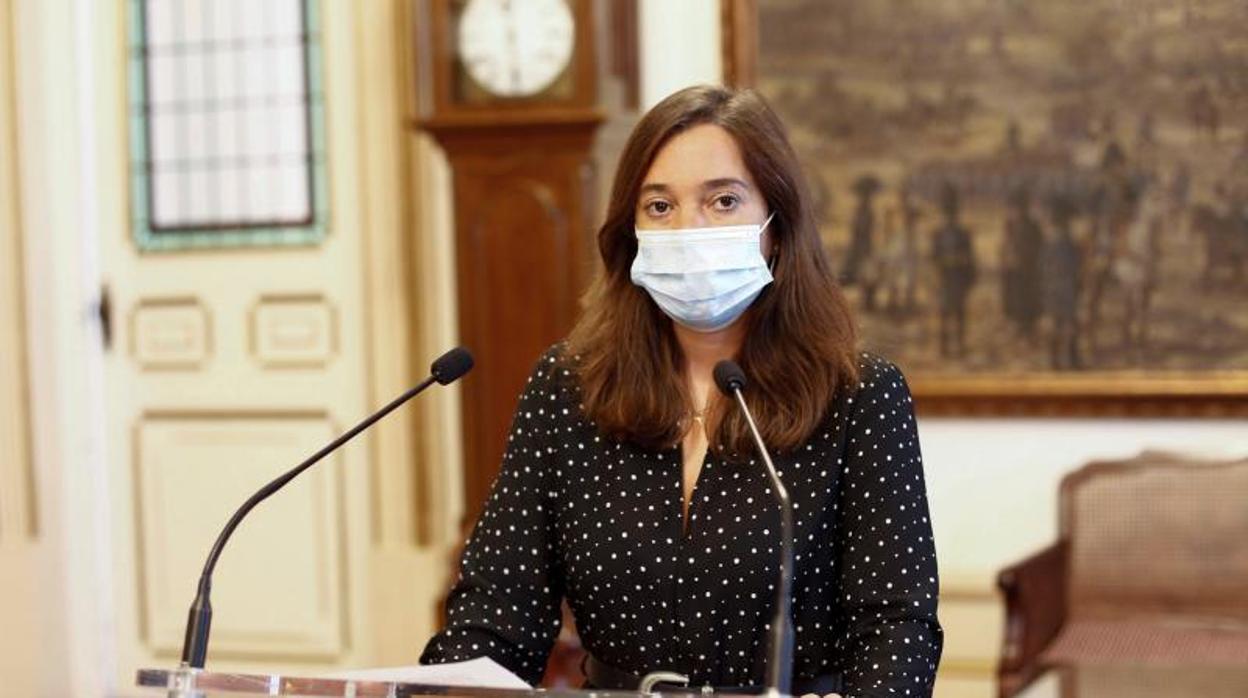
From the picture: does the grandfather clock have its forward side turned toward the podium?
yes

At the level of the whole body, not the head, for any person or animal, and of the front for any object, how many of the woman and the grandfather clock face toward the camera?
2

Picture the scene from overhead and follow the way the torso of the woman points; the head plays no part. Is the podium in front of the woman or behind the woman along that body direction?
in front

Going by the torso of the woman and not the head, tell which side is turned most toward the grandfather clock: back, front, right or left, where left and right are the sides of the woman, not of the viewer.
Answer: back

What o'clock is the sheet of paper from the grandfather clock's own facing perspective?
The sheet of paper is roughly at 12 o'clock from the grandfather clock.

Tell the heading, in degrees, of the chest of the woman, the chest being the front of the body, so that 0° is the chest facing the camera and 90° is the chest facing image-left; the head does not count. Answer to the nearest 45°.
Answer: approximately 0°

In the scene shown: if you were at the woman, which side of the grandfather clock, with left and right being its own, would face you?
front
